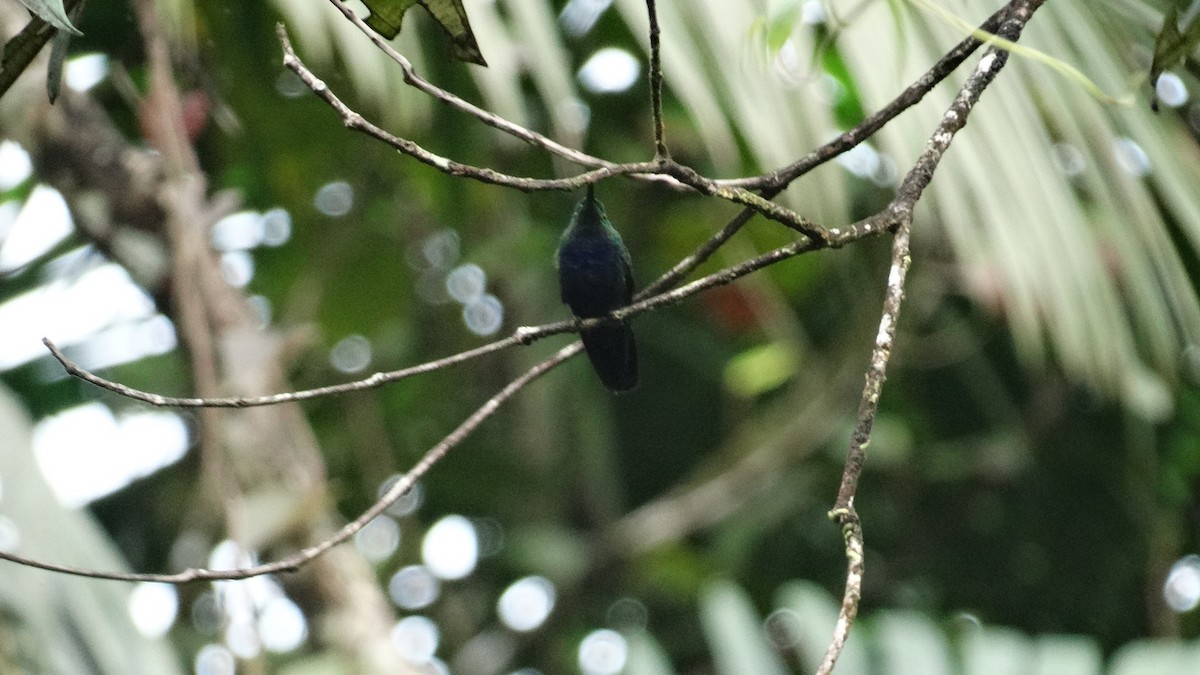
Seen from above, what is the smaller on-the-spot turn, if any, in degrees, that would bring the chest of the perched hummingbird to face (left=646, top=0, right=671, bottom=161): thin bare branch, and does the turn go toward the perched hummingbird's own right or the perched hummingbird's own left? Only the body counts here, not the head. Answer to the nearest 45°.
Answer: approximately 90° to the perched hummingbird's own left

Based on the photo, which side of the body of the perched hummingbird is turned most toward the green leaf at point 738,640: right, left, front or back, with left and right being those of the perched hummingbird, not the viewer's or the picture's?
back
